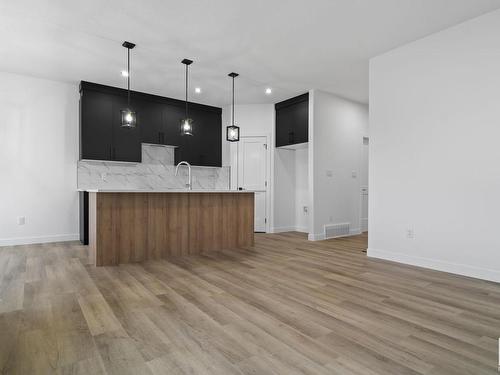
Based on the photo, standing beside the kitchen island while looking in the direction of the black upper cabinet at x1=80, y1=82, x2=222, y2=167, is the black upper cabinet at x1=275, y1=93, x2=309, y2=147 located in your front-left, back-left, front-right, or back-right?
front-right

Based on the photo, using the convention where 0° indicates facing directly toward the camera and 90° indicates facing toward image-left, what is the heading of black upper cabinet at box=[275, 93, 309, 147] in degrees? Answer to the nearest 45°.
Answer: approximately 45°

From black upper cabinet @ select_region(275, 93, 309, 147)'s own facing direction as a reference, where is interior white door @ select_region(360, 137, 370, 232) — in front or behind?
behind

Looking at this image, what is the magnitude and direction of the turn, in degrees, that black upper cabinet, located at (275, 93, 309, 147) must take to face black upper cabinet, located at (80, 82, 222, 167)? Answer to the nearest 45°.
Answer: approximately 45° to its right

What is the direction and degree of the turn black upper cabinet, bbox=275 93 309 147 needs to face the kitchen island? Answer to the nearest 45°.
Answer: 0° — it already faces it

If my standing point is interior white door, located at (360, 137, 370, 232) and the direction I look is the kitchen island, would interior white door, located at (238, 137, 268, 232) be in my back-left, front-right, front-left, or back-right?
front-right
